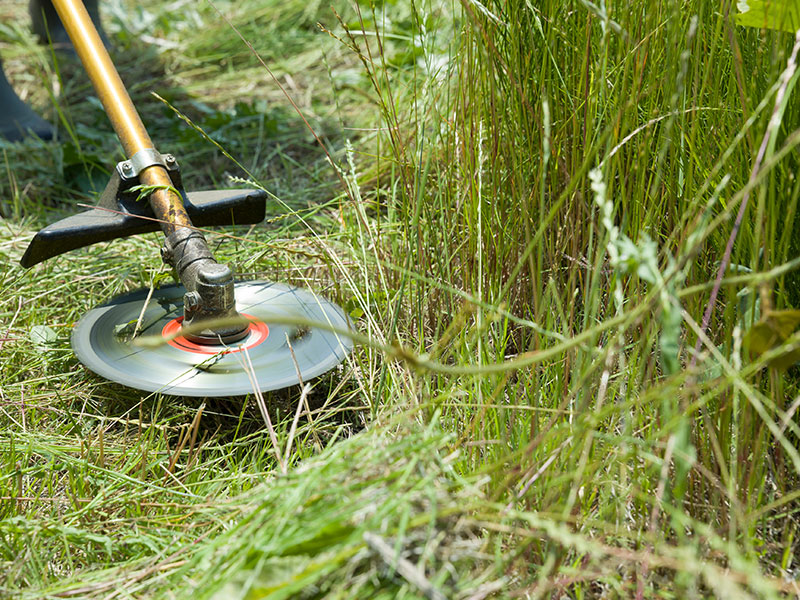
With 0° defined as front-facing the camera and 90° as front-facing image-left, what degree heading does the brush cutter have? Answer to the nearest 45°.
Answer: approximately 315°
